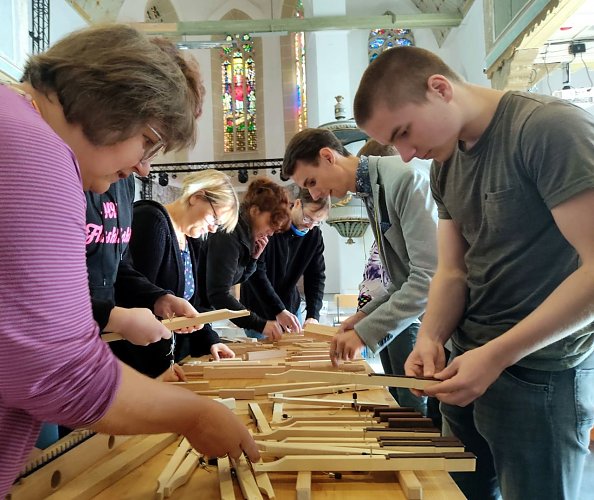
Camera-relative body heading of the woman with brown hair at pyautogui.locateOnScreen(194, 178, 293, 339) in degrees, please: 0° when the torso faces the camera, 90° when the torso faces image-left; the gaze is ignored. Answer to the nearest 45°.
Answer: approximately 270°

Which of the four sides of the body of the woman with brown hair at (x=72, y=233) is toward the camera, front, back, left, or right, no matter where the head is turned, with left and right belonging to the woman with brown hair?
right

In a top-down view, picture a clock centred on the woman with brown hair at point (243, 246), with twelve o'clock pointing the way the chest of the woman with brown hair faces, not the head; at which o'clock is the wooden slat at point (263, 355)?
The wooden slat is roughly at 3 o'clock from the woman with brown hair.

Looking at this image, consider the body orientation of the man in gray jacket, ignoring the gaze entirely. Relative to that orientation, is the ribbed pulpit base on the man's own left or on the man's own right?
on the man's own right

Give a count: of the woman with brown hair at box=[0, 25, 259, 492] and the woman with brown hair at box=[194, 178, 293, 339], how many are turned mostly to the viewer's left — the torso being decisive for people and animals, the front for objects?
0

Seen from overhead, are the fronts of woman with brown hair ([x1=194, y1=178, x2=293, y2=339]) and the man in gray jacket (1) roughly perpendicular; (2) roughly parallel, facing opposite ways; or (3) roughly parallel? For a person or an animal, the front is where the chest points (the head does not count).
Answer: roughly parallel, facing opposite ways

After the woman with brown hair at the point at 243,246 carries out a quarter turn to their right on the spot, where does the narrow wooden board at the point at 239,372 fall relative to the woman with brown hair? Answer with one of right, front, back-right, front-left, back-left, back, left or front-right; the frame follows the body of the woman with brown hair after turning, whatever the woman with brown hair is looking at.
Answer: front

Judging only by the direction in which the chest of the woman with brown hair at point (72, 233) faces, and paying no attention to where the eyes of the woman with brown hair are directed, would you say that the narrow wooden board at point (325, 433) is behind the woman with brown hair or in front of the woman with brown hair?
in front

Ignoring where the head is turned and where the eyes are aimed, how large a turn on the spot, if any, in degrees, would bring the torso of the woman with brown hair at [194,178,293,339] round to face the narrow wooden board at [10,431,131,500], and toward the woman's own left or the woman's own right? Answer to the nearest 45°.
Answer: approximately 90° to the woman's own right

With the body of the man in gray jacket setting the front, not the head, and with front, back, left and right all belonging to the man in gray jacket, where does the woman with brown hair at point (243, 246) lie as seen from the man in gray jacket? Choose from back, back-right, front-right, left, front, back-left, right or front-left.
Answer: front-right

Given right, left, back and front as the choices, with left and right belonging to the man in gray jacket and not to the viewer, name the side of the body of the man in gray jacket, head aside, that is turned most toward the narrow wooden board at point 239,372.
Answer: front

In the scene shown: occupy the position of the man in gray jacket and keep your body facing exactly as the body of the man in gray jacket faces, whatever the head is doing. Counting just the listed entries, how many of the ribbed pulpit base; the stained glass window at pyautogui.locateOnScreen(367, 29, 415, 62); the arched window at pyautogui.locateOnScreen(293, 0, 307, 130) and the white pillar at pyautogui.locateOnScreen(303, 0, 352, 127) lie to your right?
4

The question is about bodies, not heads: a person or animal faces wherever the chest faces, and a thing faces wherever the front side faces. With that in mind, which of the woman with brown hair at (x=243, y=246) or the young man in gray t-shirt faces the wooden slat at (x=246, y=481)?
the young man in gray t-shirt

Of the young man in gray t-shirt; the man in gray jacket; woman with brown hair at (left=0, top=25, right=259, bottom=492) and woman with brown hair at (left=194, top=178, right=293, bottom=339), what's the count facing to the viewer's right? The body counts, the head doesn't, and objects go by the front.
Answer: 2

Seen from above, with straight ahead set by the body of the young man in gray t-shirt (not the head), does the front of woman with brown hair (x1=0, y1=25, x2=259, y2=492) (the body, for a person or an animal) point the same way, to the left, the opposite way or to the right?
the opposite way

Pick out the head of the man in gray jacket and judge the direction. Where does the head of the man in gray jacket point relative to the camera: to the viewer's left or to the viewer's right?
to the viewer's left
